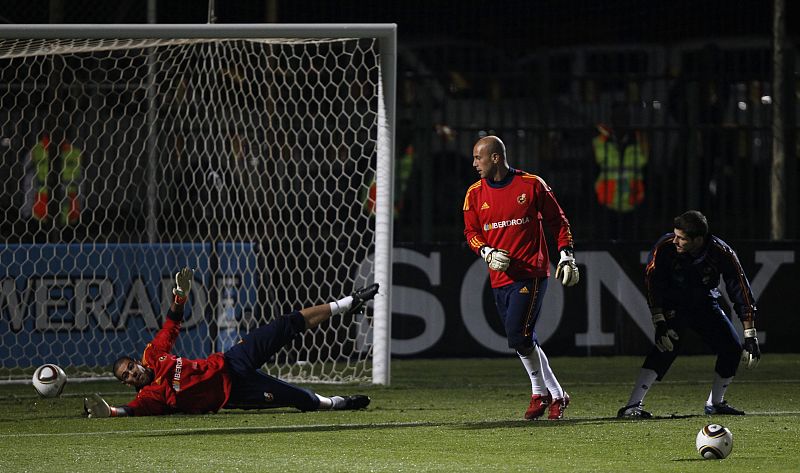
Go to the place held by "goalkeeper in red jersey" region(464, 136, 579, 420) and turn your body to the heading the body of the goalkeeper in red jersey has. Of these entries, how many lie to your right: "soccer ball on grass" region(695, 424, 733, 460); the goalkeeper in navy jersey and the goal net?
1

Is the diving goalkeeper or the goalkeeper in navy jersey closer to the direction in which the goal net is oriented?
the diving goalkeeper

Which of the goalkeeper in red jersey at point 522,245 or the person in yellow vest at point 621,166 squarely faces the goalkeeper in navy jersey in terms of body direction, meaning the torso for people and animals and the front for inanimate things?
the person in yellow vest

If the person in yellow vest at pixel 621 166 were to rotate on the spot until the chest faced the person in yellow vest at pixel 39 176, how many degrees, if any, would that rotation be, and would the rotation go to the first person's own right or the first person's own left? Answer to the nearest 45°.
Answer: approximately 90° to the first person's own right

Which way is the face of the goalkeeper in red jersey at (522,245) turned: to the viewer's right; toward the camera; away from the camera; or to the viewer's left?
to the viewer's left

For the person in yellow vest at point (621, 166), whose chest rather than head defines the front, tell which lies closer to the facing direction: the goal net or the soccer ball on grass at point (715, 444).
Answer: the soccer ball on grass

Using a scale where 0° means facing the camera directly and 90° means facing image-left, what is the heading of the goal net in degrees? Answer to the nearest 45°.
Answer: approximately 0°

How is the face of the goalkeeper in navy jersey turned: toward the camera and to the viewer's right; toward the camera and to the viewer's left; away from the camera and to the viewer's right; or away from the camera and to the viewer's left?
toward the camera and to the viewer's left

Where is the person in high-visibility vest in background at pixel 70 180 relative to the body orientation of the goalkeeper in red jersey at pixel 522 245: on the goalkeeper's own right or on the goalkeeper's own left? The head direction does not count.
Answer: on the goalkeeper's own right

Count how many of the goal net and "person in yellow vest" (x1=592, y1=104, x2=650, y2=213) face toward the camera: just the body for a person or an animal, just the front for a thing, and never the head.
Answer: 2

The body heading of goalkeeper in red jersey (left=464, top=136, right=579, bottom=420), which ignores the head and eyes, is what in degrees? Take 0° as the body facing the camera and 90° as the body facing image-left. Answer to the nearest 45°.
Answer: approximately 45°

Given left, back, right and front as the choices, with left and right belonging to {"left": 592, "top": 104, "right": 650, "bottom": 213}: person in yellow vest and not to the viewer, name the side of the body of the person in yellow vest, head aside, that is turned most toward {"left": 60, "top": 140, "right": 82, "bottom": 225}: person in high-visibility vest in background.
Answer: right
